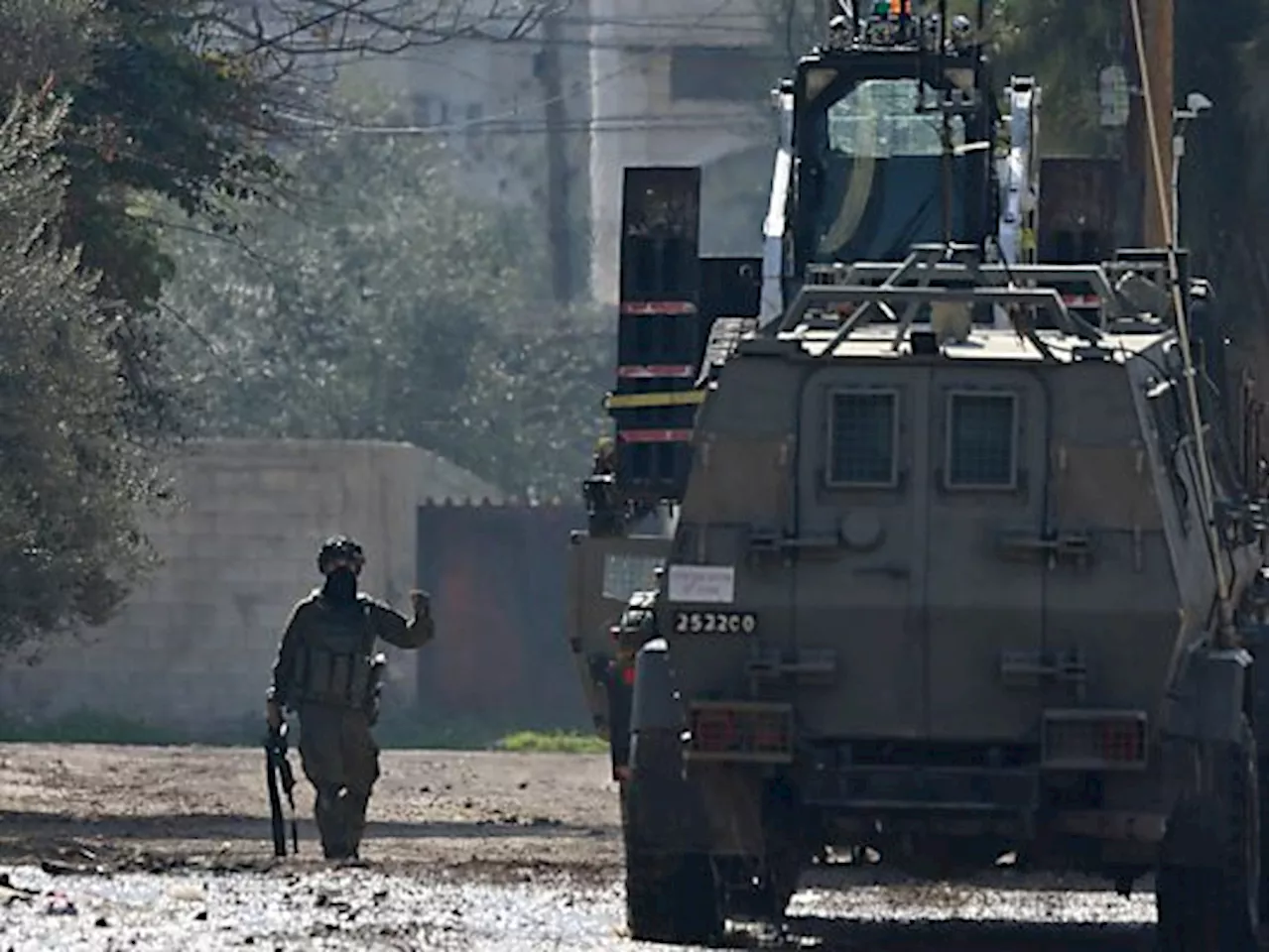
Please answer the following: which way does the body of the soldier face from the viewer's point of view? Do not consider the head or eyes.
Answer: toward the camera

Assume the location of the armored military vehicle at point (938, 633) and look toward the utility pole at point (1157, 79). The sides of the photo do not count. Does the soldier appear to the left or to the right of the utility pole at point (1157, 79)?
left

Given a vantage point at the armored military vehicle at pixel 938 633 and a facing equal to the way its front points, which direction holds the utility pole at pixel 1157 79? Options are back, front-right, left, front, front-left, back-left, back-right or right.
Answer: front

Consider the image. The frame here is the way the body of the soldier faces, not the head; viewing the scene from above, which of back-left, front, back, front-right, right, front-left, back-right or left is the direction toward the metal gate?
back

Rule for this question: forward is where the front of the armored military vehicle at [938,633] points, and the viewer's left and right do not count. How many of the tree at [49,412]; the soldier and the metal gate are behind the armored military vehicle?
0

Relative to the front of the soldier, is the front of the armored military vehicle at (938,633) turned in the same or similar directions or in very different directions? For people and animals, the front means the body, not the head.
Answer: very different directions

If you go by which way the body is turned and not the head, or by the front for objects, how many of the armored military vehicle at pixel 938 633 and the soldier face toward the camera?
1

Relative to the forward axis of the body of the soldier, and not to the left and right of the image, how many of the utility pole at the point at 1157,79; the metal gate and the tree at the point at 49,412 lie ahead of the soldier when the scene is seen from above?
0

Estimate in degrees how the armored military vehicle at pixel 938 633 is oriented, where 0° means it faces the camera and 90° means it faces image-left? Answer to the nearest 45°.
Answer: approximately 180°

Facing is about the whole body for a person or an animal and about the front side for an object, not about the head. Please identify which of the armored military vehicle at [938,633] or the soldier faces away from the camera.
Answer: the armored military vehicle
